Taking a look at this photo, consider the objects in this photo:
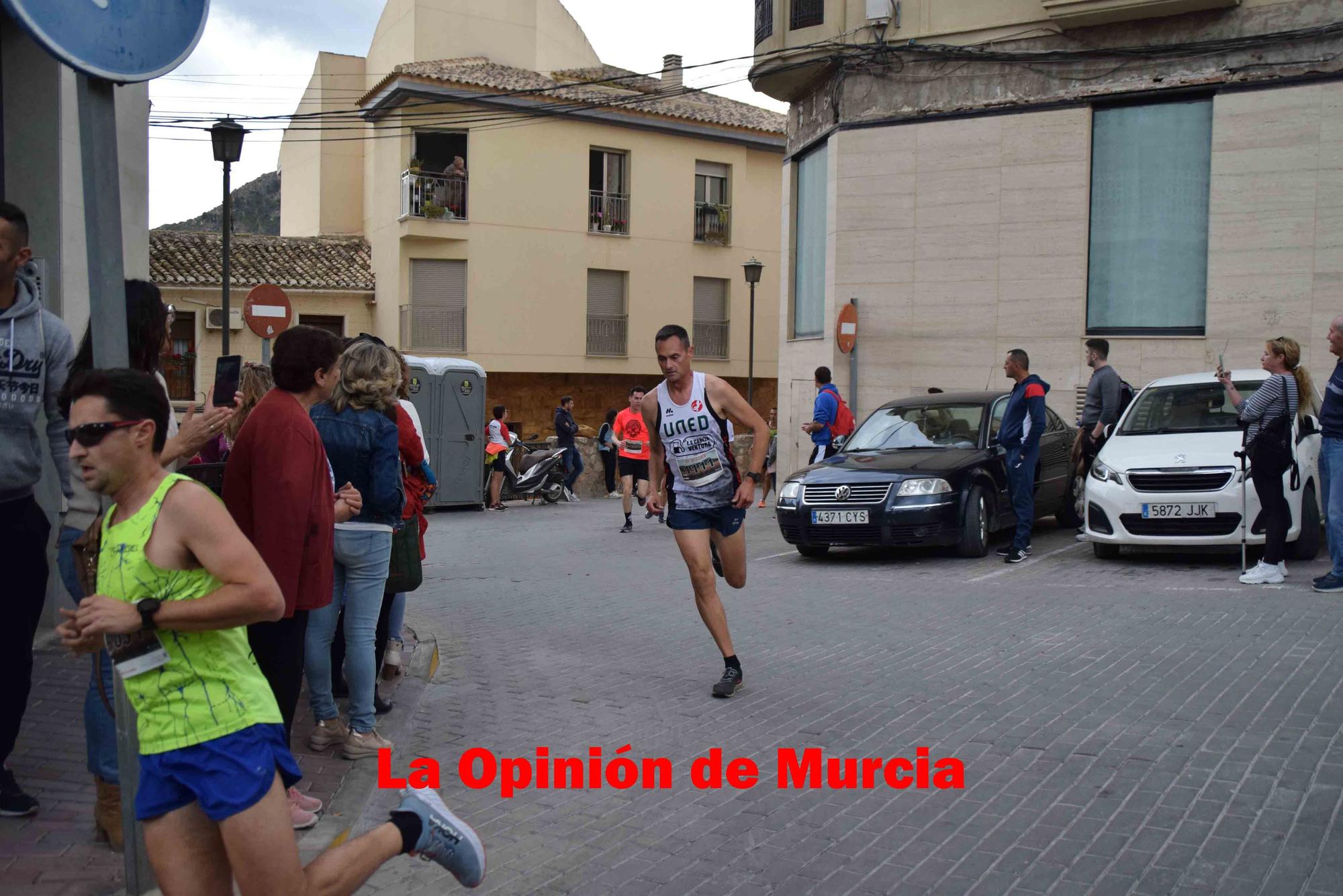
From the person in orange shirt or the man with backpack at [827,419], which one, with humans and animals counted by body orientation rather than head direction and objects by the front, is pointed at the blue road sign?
the person in orange shirt

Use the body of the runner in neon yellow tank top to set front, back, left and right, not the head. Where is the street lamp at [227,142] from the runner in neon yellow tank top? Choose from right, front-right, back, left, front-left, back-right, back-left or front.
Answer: back-right

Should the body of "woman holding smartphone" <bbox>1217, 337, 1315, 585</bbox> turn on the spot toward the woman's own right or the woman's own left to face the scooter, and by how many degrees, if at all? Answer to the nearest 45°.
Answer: approximately 45° to the woman's own right

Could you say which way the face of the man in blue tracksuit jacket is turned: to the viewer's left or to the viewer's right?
to the viewer's left

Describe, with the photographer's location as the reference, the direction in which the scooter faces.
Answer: facing to the left of the viewer

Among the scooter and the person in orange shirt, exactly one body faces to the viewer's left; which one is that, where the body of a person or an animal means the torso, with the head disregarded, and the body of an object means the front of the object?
the scooter

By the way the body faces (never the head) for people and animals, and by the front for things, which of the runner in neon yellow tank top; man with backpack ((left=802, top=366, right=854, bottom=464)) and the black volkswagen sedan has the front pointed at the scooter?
the man with backpack

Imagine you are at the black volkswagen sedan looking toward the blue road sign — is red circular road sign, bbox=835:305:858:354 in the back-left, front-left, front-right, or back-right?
back-right

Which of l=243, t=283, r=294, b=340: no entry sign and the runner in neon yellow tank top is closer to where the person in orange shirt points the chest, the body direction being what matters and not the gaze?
the runner in neon yellow tank top

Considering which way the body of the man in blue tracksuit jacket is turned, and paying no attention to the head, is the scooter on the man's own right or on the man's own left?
on the man's own right

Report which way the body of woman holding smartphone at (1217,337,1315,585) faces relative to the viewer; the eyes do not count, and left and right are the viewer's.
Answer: facing to the left of the viewer

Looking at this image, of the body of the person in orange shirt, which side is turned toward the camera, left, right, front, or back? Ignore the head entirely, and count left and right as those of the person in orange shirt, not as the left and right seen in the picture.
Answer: front

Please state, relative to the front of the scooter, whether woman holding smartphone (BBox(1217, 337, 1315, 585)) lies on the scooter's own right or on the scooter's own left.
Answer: on the scooter's own left

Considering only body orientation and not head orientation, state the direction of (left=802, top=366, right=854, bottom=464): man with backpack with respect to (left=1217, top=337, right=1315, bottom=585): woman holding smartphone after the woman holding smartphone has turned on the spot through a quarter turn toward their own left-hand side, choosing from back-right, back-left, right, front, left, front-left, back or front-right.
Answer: back-right

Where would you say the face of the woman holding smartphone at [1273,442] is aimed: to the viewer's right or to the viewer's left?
to the viewer's left

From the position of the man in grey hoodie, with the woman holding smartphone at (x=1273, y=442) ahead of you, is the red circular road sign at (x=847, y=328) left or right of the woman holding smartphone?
left

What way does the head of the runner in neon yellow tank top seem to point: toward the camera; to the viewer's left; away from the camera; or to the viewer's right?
to the viewer's left
